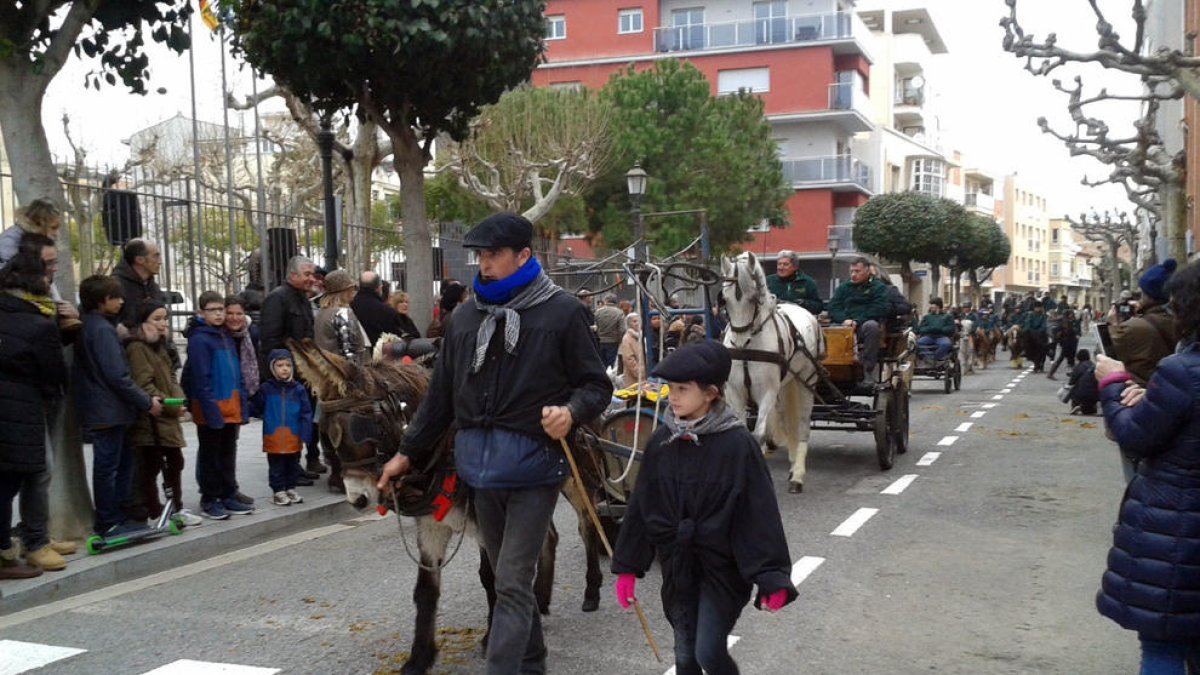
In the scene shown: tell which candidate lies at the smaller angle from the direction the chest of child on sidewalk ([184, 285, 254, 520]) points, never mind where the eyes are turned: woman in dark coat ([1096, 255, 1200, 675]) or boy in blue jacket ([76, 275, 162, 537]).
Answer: the woman in dark coat

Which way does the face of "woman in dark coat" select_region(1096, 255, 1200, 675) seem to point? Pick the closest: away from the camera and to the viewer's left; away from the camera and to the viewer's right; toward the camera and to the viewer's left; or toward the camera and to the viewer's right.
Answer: away from the camera and to the viewer's left

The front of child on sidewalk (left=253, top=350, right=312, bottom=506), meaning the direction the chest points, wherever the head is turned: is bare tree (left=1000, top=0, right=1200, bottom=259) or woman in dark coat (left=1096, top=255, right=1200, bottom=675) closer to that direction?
the woman in dark coat

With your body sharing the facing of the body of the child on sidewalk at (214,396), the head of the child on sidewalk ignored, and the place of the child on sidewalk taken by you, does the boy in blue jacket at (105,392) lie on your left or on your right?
on your right

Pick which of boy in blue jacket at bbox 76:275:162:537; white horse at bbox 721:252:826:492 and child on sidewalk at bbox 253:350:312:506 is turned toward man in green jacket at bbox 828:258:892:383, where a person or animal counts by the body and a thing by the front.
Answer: the boy in blue jacket

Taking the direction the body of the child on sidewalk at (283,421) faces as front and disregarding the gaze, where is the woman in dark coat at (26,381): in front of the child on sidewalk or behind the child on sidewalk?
in front

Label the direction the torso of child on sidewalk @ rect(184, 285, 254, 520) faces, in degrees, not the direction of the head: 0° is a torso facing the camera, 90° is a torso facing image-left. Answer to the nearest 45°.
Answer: approximately 315°

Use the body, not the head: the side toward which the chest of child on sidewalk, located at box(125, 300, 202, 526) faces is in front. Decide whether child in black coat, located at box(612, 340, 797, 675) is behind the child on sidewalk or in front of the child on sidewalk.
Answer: in front

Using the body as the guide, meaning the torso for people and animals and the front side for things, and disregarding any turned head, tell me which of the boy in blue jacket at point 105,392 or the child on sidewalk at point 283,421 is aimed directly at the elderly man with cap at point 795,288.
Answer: the boy in blue jacket

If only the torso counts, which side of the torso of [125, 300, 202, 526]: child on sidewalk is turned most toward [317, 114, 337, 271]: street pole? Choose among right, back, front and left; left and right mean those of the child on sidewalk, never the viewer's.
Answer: left
